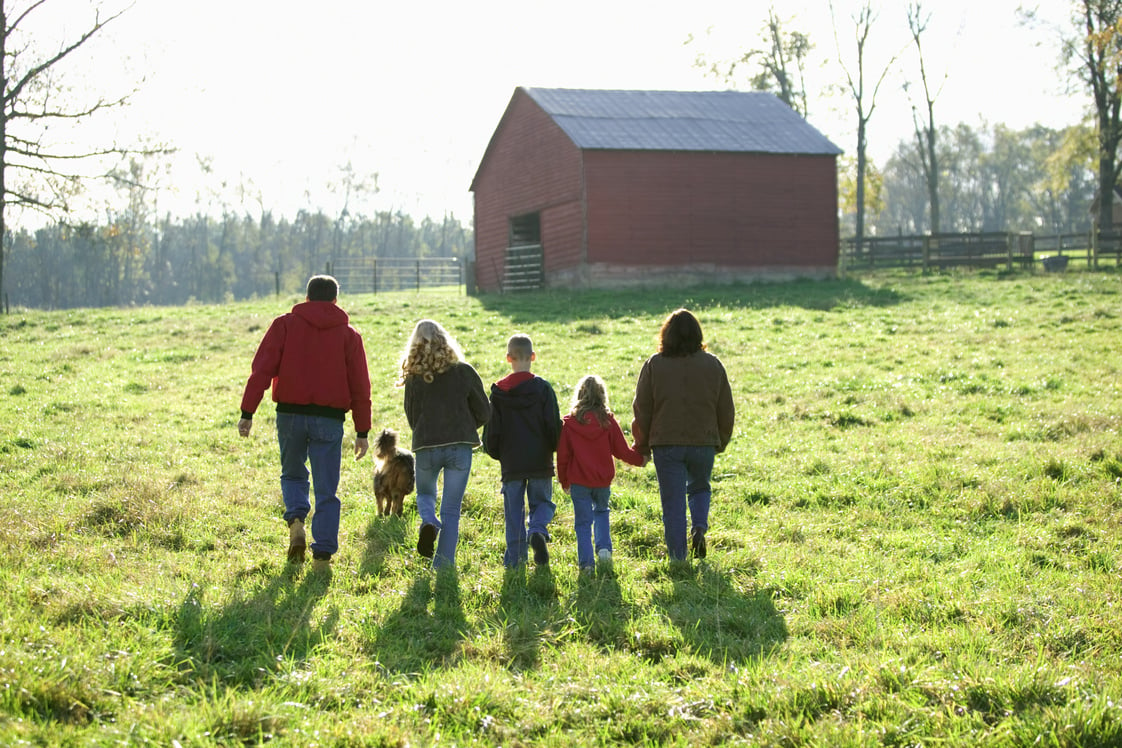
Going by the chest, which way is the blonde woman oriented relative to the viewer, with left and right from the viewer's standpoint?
facing away from the viewer

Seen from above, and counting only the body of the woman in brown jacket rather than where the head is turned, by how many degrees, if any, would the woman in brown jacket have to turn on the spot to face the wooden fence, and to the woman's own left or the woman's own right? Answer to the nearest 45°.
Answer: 0° — they already face it

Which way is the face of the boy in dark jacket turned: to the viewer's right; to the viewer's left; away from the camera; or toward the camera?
away from the camera

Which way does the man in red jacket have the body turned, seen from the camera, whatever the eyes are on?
away from the camera

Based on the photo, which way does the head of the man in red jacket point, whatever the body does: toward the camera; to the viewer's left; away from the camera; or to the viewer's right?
away from the camera

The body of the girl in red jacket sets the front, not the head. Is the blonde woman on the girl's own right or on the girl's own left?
on the girl's own left

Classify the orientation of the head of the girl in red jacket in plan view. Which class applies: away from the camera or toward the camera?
away from the camera

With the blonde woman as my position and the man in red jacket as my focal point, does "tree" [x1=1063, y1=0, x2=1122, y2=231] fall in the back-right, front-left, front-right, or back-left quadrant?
back-right

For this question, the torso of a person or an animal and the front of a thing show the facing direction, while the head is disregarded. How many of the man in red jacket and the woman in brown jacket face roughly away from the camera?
2

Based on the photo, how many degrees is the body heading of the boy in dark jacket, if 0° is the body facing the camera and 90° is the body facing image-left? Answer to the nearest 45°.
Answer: approximately 180°

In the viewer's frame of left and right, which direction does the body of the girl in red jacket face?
facing away from the viewer

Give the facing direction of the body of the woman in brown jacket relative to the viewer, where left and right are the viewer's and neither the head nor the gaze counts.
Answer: facing away from the viewer

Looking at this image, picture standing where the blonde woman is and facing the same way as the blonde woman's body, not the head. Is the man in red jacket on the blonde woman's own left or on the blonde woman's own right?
on the blonde woman's own left
